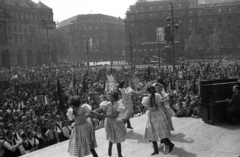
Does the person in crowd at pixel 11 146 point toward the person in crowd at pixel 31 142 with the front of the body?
no

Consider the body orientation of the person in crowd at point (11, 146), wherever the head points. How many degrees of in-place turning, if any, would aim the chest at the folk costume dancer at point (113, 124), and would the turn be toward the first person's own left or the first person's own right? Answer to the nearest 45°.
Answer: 0° — they already face them

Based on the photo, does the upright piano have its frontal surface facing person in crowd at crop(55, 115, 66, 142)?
no

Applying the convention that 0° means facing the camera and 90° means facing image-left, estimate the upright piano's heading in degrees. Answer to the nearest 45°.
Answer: approximately 315°

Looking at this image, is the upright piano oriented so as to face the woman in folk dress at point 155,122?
no

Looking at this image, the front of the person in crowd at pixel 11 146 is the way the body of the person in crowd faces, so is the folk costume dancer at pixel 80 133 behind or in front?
in front

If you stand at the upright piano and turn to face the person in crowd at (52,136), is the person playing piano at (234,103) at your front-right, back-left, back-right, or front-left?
back-left

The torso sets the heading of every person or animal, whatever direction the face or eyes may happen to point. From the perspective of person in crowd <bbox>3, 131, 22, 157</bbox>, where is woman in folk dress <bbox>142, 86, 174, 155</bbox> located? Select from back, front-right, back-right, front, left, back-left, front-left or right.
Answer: front

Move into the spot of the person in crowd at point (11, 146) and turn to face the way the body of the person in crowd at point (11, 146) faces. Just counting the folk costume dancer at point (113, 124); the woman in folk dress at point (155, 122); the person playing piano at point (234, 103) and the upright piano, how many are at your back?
0
